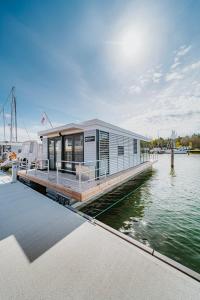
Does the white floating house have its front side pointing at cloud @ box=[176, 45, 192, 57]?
no

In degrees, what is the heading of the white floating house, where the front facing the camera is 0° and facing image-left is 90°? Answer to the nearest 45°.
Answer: approximately 45°

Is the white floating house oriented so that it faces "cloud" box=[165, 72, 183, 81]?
no
